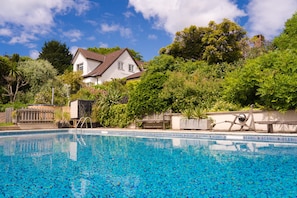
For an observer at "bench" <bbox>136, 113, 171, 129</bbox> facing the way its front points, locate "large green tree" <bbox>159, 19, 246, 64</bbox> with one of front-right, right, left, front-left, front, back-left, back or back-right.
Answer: back

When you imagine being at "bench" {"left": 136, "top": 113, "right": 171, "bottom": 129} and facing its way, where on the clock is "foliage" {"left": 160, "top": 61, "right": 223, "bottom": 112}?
The foliage is roughly at 8 o'clock from the bench.

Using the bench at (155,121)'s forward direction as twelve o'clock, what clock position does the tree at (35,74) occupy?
The tree is roughly at 3 o'clock from the bench.

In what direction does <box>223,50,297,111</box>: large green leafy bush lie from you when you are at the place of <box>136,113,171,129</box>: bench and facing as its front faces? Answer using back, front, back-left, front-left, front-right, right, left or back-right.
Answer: left

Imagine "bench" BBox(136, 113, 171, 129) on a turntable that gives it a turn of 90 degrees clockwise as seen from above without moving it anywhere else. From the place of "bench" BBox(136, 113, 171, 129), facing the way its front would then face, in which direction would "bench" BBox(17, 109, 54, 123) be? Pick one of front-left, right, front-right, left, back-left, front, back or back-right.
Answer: front-left

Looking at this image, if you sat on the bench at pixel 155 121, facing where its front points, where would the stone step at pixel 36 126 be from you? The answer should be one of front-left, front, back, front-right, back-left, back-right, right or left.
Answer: front-right

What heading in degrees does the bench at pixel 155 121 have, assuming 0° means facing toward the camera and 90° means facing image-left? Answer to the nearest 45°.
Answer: approximately 45°

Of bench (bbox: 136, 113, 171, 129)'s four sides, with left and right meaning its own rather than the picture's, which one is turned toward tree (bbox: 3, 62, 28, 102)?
right

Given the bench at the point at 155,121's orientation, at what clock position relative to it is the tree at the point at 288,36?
The tree is roughly at 7 o'clock from the bench.

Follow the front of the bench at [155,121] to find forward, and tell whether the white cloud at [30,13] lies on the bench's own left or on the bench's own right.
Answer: on the bench's own right

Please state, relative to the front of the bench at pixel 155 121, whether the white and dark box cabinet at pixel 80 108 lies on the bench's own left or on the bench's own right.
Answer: on the bench's own right

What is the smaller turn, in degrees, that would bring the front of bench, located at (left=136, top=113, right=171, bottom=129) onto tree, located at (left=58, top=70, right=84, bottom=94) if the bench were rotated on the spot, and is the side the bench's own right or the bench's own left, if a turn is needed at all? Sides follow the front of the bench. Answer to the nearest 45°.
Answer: approximately 90° to the bench's own right
